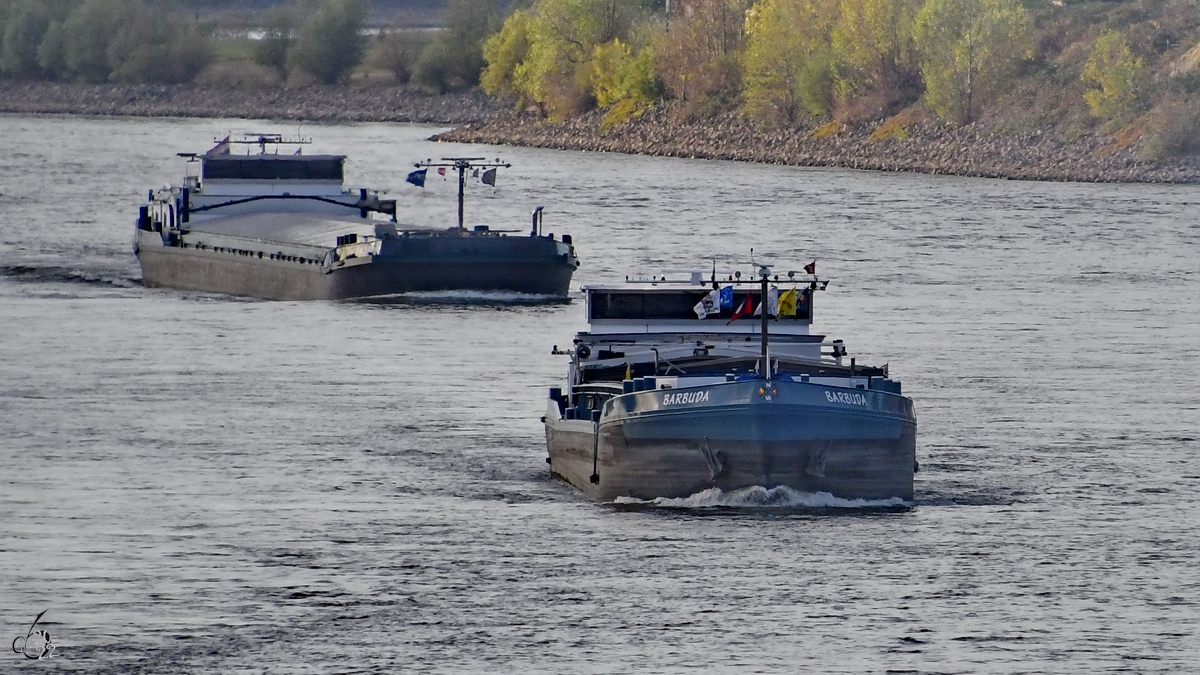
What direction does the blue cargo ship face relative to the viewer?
toward the camera
